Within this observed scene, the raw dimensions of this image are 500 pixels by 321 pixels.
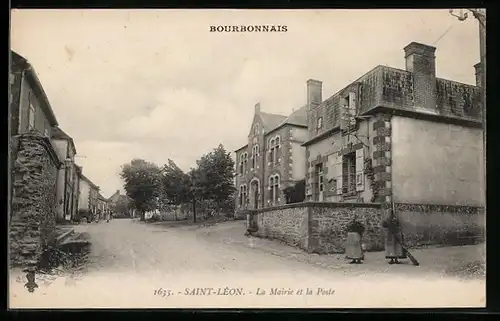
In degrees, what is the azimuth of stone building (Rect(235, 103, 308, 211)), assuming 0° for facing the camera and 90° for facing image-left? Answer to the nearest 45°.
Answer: approximately 45°

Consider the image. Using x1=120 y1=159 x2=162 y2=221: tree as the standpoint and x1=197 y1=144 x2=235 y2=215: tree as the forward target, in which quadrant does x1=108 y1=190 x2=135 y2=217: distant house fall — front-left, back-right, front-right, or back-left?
back-left

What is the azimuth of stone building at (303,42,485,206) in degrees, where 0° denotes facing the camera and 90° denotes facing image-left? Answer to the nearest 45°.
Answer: approximately 45°

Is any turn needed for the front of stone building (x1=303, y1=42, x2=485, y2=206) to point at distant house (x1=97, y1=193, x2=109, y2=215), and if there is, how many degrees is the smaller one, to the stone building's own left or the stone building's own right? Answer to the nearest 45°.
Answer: approximately 45° to the stone building's own right

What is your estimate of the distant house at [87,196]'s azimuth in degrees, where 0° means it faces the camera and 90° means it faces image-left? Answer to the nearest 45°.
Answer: approximately 315°
